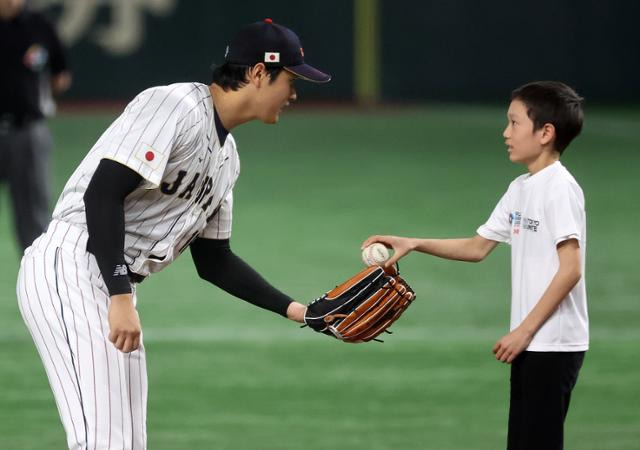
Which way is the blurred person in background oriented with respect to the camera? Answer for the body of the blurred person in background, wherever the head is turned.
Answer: toward the camera

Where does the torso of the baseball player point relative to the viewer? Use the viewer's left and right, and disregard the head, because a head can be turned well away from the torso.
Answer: facing the viewer and to the right of the viewer

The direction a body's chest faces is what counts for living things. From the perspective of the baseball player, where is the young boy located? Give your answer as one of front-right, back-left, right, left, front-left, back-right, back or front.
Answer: front-left

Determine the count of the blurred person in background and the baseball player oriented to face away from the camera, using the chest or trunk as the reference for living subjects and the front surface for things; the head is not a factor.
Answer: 0

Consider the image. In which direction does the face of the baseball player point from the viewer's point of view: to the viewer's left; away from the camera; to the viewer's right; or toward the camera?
to the viewer's right

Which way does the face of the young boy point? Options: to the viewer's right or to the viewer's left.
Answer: to the viewer's left

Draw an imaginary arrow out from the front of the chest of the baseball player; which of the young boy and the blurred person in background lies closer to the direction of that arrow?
the young boy

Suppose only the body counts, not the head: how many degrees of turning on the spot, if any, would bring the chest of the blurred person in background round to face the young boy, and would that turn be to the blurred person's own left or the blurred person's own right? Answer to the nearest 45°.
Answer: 0° — they already face them
